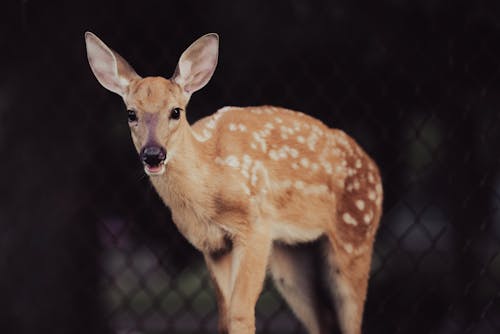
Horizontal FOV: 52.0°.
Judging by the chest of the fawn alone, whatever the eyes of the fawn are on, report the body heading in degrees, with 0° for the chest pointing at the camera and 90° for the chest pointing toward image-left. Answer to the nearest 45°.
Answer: approximately 45°
